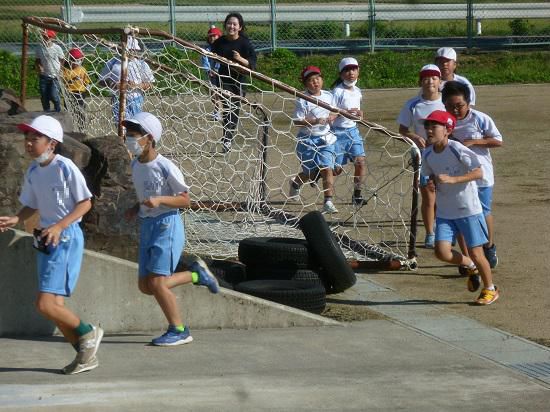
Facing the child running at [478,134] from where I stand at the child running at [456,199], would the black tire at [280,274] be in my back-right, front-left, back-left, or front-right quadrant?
back-left

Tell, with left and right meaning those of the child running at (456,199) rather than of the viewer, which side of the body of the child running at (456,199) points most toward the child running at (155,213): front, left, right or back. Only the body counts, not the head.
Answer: front

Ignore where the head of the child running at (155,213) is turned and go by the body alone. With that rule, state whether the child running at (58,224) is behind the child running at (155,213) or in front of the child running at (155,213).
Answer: in front

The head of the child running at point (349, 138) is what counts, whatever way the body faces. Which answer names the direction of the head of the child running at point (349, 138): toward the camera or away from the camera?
toward the camera

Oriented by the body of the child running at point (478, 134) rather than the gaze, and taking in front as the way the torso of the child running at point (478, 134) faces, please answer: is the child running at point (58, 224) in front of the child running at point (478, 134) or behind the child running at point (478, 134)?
in front

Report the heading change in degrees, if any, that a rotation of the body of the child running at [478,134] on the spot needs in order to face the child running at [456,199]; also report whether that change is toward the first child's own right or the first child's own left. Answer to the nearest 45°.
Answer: approximately 45° to the first child's own left

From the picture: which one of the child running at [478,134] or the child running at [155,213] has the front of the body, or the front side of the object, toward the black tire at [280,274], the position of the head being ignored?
the child running at [478,134]

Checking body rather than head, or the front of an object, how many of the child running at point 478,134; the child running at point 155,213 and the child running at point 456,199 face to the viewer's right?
0

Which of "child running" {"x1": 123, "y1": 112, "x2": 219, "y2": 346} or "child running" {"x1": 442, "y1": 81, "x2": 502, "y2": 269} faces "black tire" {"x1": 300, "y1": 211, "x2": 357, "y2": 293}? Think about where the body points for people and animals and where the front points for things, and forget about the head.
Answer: "child running" {"x1": 442, "y1": 81, "x2": 502, "y2": 269}

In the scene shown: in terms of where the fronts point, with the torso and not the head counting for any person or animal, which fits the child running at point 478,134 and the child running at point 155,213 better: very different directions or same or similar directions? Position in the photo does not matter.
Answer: same or similar directions

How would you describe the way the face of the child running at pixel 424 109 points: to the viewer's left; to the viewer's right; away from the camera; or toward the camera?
toward the camera

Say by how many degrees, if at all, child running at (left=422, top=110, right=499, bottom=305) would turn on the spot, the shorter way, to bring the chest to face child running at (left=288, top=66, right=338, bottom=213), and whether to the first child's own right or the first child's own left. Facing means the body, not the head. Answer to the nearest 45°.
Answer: approximately 90° to the first child's own right

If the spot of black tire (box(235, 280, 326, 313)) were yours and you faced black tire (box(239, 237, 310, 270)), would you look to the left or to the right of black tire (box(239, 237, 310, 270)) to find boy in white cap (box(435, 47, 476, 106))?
right

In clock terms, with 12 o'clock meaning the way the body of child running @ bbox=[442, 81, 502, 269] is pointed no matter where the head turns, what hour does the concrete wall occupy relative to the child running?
The concrete wall is roughly at 12 o'clock from the child running.

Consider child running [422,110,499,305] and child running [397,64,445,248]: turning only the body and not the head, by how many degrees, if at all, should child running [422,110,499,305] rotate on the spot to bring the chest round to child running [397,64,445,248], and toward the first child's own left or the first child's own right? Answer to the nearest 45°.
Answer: approximately 135° to the first child's own right

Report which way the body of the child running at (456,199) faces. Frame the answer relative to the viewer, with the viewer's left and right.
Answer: facing the viewer and to the left of the viewer

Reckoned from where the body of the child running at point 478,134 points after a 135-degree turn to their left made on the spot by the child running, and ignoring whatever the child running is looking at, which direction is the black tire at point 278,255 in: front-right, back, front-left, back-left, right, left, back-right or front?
back-right
